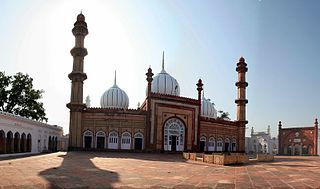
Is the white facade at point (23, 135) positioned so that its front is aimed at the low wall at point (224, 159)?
yes

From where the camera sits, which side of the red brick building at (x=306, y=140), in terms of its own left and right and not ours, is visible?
front

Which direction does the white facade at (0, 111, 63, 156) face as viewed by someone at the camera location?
facing the viewer and to the right of the viewer

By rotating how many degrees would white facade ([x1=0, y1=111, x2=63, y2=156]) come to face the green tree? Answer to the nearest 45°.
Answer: approximately 135° to its left

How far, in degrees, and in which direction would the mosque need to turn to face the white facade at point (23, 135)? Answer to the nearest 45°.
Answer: approximately 90° to its right

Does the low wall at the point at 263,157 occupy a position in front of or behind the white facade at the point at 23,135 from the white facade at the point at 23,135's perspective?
in front

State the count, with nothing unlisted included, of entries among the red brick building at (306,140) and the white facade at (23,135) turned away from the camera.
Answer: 0

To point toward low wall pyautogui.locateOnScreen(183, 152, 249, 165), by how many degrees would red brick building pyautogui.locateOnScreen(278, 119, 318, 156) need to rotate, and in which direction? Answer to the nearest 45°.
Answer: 0° — it already faces it

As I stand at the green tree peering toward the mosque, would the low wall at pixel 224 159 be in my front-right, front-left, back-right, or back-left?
front-right

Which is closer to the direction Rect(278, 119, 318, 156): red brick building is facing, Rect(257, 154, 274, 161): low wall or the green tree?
the low wall
